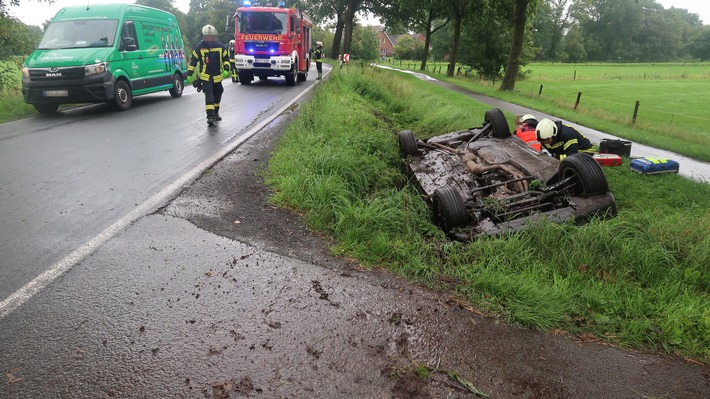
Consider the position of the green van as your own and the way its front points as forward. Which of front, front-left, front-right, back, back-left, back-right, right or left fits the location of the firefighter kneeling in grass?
left

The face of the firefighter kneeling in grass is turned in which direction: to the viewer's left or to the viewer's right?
to the viewer's left

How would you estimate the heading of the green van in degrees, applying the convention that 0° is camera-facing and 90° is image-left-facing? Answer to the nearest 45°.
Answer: approximately 45°

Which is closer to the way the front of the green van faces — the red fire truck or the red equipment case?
the red equipment case

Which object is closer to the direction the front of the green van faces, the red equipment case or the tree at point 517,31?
the red equipment case

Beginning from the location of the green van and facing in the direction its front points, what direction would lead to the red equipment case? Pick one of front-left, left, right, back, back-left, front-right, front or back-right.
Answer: left

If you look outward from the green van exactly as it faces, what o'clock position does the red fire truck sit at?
The red fire truck is roughly at 6 o'clock from the green van.

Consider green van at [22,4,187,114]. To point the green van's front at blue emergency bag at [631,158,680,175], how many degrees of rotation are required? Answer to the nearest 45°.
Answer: approximately 90° to its left

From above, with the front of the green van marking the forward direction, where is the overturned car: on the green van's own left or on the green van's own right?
on the green van's own left

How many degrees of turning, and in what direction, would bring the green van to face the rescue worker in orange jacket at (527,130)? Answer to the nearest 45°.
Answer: approximately 90° to its left

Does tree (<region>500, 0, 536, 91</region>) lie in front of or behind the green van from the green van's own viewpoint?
behind

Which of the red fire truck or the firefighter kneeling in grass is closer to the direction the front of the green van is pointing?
the firefighter kneeling in grass

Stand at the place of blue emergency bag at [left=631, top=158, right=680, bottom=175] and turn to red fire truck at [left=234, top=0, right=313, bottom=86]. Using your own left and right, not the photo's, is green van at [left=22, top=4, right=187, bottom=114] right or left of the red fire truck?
left

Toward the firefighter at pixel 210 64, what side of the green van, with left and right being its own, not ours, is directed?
left
